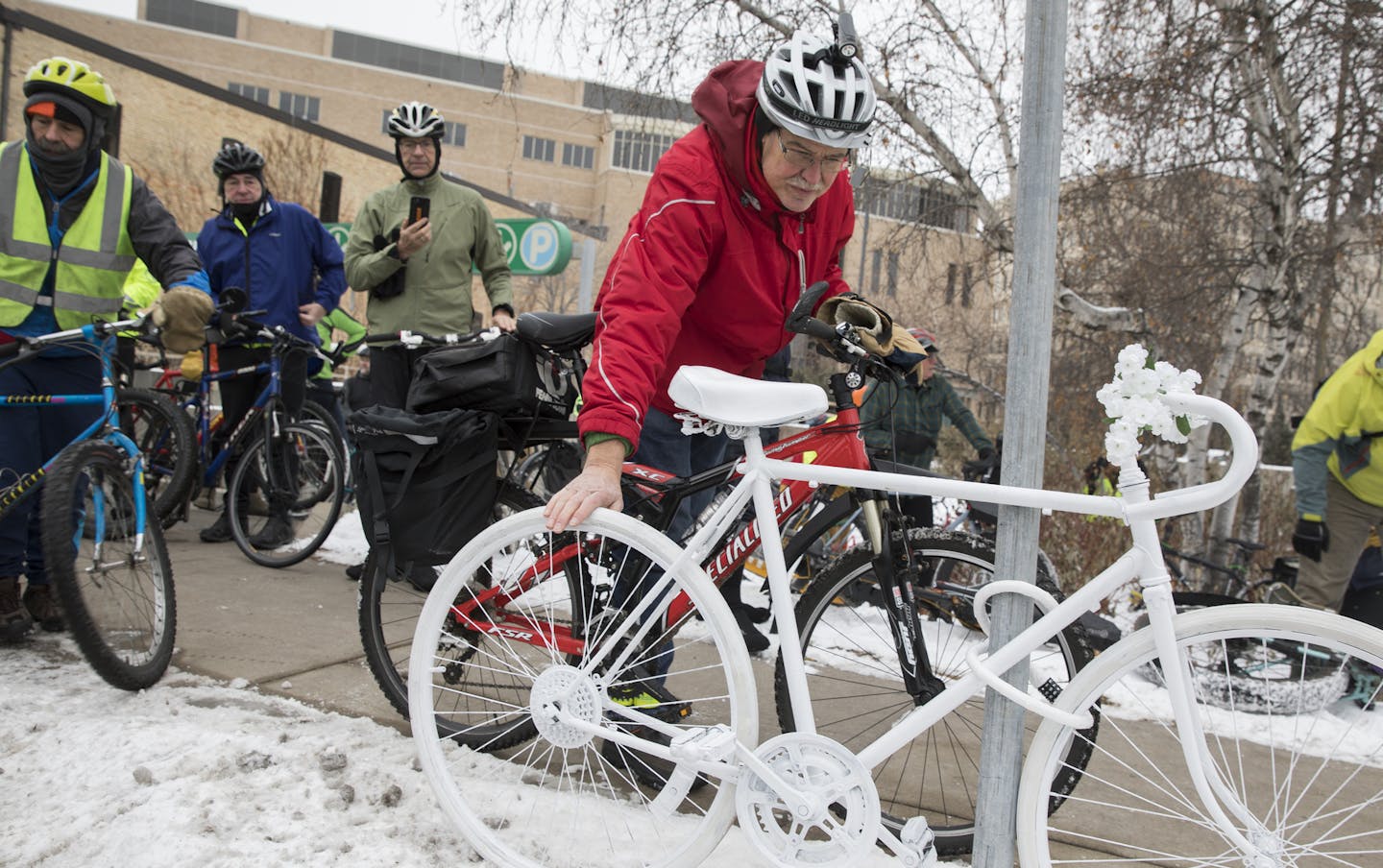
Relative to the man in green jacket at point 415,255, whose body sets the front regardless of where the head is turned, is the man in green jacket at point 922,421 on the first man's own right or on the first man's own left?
on the first man's own left

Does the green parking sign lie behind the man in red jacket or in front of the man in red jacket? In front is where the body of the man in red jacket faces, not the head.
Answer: behind

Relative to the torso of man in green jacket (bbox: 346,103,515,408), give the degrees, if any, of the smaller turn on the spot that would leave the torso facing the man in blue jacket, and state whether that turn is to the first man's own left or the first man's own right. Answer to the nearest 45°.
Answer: approximately 135° to the first man's own right

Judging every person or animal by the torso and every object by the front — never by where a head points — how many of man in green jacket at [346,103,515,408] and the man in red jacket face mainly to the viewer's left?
0

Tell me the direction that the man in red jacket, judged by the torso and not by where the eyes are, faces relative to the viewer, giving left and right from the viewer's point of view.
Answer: facing the viewer and to the right of the viewer

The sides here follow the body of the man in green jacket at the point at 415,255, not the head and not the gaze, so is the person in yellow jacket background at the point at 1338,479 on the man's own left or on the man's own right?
on the man's own left

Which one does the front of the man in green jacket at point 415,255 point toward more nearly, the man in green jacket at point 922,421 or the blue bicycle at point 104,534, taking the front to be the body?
the blue bicycle

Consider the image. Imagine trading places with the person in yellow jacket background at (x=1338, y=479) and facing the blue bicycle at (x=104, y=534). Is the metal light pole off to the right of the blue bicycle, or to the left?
left
